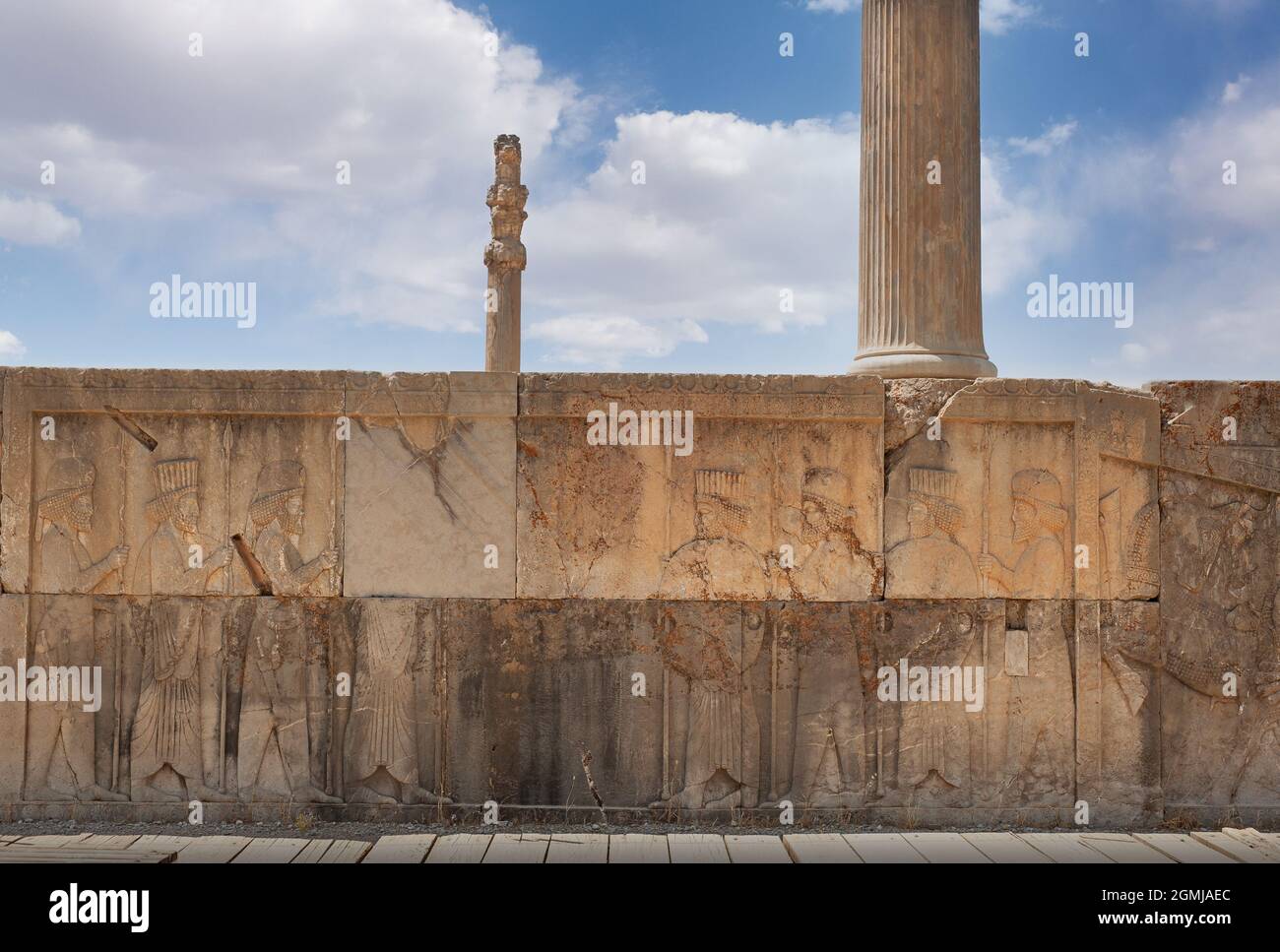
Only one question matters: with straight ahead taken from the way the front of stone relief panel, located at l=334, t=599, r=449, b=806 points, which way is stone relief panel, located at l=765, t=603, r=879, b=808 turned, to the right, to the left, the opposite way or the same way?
the same way

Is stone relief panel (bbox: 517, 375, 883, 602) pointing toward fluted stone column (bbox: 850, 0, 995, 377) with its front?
no

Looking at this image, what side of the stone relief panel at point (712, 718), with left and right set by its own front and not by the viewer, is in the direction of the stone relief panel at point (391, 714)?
right

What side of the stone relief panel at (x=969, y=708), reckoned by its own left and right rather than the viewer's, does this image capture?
front

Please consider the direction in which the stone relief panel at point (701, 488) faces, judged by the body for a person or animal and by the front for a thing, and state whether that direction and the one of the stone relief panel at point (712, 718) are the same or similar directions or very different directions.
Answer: same or similar directions

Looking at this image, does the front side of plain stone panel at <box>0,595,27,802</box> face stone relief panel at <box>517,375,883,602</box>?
no

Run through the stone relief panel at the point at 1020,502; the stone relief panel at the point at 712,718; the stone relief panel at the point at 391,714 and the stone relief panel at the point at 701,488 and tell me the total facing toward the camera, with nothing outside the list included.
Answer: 4

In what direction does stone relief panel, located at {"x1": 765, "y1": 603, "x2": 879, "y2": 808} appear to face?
toward the camera

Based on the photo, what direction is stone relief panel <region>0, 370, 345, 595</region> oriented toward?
toward the camera

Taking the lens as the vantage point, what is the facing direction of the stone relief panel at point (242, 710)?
facing the viewer

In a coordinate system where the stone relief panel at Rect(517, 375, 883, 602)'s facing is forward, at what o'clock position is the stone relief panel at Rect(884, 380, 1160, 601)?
the stone relief panel at Rect(884, 380, 1160, 601) is roughly at 9 o'clock from the stone relief panel at Rect(517, 375, 883, 602).

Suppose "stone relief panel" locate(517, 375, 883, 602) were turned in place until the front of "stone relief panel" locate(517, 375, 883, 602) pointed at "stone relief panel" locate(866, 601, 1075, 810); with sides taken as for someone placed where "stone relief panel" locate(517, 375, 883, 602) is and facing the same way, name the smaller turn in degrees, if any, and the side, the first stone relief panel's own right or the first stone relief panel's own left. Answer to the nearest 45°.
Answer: approximately 90° to the first stone relief panel's own left

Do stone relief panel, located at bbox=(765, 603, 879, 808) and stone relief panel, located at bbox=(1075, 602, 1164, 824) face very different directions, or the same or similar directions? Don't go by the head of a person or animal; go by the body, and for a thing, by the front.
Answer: same or similar directions

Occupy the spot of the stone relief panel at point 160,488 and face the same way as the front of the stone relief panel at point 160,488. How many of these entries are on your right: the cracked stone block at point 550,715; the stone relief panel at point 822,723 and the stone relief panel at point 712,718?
0
